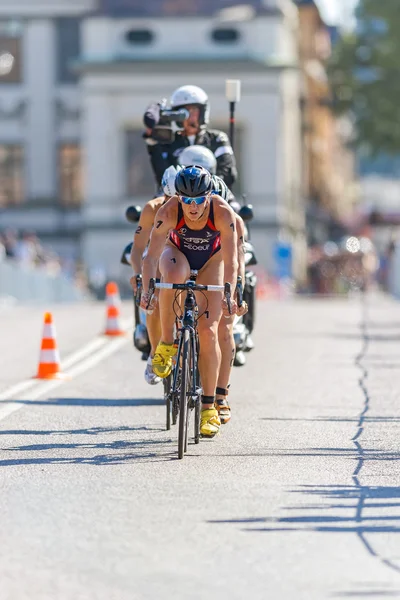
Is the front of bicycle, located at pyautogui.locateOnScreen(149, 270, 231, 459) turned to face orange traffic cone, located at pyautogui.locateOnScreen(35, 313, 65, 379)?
no

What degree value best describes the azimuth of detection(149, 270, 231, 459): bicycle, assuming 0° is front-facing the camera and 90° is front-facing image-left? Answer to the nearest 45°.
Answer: approximately 0°

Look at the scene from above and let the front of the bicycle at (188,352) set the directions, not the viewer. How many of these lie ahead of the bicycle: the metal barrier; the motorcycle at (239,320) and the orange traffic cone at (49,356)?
0

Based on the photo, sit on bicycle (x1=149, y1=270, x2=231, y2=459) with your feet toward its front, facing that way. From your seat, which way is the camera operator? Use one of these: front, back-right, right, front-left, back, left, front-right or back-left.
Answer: back

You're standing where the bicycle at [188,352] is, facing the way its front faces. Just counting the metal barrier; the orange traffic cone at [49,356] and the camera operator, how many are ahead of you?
0

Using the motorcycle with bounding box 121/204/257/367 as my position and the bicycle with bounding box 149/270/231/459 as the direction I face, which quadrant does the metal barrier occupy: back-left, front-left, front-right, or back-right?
back-right

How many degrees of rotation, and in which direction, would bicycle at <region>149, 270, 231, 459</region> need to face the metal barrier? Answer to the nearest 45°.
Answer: approximately 180°

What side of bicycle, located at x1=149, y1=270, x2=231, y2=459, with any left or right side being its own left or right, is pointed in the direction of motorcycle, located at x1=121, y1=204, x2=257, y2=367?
back

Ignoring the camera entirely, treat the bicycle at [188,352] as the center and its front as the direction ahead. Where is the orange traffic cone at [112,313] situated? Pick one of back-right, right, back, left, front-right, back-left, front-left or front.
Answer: back

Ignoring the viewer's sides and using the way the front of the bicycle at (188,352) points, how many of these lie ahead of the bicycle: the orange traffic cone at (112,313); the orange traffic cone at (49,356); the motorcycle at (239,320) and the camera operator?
0

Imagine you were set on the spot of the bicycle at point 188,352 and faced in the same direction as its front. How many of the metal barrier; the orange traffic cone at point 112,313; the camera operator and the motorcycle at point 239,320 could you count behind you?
4

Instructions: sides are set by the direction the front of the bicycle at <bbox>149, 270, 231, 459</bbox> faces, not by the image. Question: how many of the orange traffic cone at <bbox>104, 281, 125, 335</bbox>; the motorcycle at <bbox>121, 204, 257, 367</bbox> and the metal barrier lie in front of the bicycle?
0
